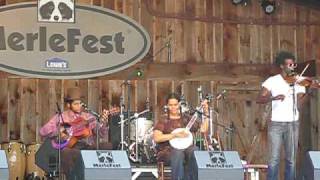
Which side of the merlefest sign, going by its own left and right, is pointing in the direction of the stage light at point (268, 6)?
left

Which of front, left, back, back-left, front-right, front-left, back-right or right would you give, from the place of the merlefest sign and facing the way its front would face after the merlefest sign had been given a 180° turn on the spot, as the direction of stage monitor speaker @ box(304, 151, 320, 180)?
back-right

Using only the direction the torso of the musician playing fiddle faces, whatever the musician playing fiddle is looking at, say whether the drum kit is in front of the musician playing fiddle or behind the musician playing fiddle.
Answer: behind

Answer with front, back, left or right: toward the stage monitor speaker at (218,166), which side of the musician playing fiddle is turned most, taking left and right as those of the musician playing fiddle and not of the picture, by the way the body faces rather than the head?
right

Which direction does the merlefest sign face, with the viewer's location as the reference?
facing the viewer

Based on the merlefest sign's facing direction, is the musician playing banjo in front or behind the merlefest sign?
in front

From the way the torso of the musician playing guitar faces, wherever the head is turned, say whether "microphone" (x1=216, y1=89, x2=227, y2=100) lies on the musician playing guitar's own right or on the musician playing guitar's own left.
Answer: on the musician playing guitar's own left

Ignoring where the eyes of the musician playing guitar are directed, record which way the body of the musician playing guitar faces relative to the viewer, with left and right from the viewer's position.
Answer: facing the viewer and to the right of the viewer

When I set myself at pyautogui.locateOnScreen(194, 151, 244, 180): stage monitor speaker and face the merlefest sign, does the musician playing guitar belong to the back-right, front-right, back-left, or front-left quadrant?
front-left
